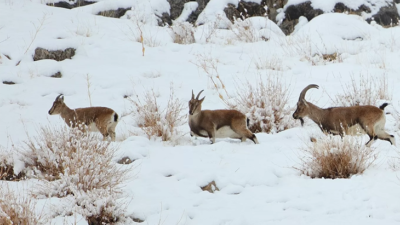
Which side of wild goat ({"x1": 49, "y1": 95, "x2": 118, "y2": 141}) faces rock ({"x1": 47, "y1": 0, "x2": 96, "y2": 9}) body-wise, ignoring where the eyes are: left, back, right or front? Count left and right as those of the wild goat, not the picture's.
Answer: right

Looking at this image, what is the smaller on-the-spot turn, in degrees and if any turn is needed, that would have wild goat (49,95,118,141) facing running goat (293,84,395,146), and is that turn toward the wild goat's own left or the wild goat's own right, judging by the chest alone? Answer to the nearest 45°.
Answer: approximately 180°

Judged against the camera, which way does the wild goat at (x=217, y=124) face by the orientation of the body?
to the viewer's left

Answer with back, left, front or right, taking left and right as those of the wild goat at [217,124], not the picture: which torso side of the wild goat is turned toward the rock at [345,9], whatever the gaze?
right

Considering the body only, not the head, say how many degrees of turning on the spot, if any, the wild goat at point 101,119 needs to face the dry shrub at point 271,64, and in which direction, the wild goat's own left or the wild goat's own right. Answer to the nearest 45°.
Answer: approximately 135° to the wild goat's own right

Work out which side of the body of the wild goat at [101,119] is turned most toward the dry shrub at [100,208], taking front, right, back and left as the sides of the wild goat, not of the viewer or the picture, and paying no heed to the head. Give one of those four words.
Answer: left

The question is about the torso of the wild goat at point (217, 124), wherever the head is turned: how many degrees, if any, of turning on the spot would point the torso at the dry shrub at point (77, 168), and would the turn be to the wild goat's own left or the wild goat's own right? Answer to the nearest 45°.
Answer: approximately 45° to the wild goat's own left

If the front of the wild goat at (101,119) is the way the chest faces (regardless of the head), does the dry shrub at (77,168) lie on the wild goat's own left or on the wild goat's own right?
on the wild goat's own left

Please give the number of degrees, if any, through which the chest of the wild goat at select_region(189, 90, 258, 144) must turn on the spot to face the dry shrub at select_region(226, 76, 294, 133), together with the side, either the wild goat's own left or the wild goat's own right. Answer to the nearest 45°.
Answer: approximately 135° to the wild goat's own right

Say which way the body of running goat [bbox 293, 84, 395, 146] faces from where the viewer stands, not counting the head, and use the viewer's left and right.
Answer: facing to the left of the viewer

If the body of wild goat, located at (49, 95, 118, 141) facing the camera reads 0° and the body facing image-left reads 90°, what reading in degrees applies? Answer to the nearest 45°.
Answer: approximately 90°

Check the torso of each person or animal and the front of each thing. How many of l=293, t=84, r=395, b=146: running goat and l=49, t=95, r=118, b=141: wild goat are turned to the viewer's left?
2

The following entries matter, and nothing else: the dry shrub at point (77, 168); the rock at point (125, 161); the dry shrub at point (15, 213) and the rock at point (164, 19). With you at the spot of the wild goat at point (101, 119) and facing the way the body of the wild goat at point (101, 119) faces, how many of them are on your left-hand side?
3
